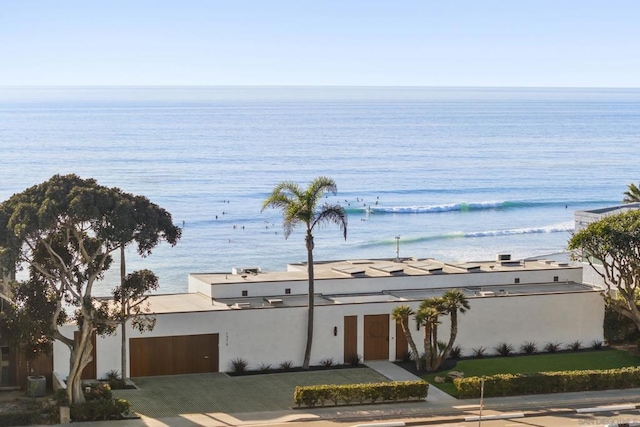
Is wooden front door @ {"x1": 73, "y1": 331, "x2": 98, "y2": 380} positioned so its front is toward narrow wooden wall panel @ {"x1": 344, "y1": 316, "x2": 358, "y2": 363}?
no

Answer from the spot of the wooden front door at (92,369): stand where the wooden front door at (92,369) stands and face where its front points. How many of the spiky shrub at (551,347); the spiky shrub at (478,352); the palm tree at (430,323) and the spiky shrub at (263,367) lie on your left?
4

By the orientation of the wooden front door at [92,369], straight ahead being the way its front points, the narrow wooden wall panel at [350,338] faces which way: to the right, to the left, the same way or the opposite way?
the same way

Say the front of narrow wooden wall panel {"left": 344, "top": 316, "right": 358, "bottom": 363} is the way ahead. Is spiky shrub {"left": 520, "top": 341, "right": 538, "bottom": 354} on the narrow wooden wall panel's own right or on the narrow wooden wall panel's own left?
on the narrow wooden wall panel's own left

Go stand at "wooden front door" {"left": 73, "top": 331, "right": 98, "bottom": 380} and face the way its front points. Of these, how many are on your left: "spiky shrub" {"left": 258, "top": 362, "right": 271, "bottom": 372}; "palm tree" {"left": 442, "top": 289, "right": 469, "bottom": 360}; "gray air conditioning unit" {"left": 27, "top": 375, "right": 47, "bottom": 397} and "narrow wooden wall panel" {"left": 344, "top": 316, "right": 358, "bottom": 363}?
3

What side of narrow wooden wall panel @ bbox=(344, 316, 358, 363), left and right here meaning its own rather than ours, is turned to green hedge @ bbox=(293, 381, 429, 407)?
front

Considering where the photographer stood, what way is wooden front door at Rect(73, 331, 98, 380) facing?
facing the viewer

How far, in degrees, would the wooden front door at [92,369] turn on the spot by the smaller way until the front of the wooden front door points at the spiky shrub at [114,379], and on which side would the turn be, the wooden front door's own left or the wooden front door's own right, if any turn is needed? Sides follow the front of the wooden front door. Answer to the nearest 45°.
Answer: approximately 45° to the wooden front door's own left

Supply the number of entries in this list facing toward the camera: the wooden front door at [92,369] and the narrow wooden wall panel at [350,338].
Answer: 2

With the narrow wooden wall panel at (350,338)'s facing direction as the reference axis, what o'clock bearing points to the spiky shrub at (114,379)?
The spiky shrub is roughly at 2 o'clock from the narrow wooden wall panel.

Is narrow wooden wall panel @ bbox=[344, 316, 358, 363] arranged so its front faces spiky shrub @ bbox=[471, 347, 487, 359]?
no

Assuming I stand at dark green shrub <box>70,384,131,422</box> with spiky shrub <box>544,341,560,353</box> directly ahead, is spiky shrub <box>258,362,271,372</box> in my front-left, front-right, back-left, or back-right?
front-left

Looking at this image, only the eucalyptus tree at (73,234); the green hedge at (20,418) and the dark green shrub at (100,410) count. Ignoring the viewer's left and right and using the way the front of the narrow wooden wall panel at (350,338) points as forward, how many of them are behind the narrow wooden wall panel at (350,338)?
0

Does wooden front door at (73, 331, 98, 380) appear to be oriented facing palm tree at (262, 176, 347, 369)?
no

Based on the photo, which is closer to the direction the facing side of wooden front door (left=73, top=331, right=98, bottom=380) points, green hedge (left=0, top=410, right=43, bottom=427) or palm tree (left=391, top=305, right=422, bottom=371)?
the green hedge

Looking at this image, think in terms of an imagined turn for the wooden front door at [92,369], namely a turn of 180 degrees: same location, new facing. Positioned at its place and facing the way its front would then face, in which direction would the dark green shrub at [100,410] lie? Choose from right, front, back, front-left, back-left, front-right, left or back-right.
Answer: back

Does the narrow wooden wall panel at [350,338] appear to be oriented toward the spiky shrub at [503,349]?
no
